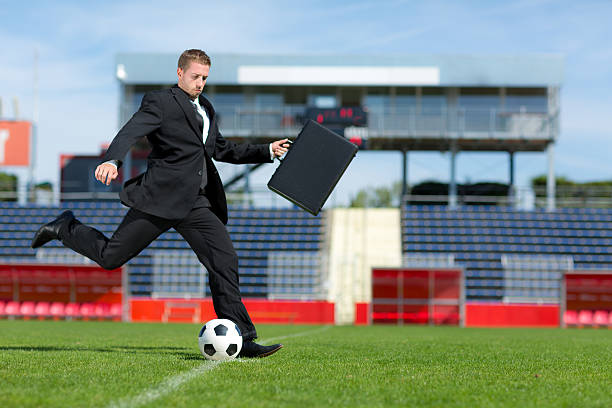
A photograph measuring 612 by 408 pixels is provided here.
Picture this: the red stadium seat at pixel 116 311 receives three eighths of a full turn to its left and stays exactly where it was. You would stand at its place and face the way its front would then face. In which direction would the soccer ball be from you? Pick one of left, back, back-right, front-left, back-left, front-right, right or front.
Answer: back-right

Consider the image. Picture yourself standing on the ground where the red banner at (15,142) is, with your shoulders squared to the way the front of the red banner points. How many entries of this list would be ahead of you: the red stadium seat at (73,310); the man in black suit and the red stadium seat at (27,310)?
3

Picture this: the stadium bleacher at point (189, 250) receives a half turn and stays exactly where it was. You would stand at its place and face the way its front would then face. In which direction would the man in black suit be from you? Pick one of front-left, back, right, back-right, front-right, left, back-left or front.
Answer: back

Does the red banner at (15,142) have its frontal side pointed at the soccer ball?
yes

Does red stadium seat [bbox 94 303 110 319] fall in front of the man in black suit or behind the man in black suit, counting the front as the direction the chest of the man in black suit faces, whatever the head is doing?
behind

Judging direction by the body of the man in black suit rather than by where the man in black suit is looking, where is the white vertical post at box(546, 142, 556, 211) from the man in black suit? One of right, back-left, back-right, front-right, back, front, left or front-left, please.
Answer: left

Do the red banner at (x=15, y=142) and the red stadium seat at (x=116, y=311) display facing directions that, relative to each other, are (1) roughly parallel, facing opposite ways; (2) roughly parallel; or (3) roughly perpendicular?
roughly parallel

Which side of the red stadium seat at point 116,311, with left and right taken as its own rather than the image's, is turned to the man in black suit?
front

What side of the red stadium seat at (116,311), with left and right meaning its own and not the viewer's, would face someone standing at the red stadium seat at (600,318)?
left

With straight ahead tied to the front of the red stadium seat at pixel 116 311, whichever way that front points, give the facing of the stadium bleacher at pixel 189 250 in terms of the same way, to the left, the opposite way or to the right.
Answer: the same way

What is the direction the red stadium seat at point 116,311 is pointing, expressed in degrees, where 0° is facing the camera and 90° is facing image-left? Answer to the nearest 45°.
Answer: approximately 0°

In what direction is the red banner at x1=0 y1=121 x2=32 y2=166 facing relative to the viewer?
toward the camera

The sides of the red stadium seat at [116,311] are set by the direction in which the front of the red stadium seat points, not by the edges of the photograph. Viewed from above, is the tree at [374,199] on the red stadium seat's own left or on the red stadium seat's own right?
on the red stadium seat's own left

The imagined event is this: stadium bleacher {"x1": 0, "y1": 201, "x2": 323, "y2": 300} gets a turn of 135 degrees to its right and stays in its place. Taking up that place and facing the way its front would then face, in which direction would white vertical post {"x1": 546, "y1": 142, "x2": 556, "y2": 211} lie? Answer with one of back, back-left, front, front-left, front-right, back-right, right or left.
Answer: back-right

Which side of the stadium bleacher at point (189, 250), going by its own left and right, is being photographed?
front
